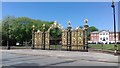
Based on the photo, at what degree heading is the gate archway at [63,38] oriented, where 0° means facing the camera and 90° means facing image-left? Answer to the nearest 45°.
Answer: approximately 45°
